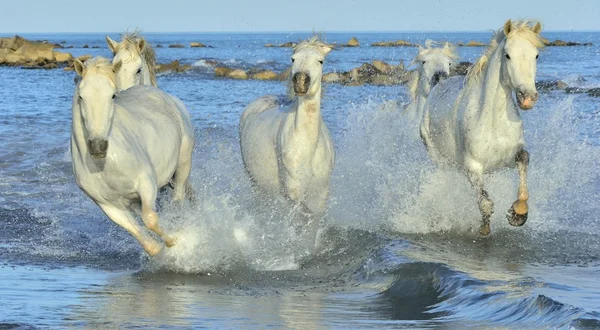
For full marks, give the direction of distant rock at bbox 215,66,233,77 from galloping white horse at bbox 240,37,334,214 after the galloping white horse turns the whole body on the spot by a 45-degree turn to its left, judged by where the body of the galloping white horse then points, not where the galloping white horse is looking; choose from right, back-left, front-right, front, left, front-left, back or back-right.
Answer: left

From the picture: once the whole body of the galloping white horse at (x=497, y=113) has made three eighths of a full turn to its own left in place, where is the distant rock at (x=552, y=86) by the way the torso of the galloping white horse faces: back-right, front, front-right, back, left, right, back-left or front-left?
front

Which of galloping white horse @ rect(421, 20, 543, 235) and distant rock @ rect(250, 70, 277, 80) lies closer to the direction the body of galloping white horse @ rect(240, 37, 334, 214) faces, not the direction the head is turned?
the galloping white horse

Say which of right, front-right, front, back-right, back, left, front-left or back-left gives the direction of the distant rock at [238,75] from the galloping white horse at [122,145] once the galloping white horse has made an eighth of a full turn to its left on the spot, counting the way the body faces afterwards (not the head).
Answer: back

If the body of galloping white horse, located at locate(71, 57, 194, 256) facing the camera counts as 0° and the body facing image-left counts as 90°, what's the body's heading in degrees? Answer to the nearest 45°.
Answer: approximately 45°

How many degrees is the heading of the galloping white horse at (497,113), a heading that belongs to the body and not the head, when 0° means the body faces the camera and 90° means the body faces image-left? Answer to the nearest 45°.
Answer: approximately 315°

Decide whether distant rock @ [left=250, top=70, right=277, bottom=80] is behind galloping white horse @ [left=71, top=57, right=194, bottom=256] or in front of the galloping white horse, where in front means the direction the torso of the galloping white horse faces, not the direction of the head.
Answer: behind

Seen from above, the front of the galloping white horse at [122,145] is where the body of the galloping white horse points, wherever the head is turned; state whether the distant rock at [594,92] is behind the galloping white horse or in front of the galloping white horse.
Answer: behind

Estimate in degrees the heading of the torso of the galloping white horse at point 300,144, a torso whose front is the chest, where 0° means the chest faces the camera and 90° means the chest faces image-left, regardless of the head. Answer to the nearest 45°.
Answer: approximately 315°

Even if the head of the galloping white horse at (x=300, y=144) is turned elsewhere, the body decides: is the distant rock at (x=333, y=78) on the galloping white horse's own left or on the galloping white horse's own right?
on the galloping white horse's own left

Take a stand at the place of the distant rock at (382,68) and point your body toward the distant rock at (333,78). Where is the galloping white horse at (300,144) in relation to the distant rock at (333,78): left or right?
left

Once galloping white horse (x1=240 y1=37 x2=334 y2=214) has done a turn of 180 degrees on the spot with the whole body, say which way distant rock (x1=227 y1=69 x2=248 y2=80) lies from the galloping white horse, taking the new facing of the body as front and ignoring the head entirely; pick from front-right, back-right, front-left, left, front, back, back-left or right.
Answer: front-right
